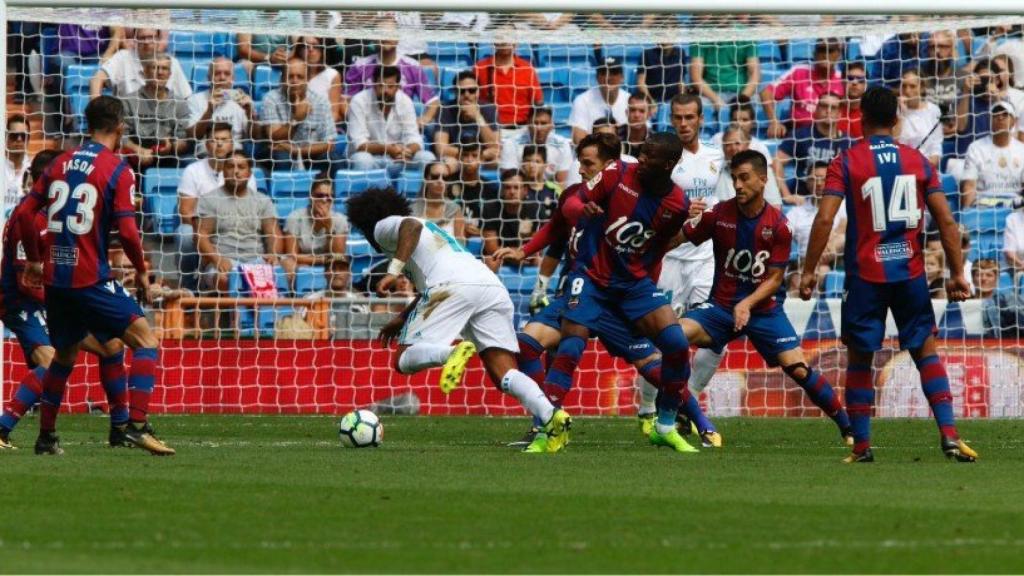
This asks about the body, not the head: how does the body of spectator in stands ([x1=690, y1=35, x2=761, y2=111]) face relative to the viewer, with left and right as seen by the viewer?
facing the viewer

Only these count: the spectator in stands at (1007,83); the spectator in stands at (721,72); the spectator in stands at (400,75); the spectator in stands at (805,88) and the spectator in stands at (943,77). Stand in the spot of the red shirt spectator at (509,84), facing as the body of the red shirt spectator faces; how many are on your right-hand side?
1

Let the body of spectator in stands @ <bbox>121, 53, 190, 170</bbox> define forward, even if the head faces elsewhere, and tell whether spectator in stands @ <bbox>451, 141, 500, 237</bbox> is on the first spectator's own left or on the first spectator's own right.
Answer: on the first spectator's own left

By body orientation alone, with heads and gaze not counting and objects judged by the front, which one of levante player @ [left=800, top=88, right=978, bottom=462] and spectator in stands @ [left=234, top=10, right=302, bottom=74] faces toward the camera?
the spectator in stands

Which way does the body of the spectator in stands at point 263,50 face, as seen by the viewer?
toward the camera

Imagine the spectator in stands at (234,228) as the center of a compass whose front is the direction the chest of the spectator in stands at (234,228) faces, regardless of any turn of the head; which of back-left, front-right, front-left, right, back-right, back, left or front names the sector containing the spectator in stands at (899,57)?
left

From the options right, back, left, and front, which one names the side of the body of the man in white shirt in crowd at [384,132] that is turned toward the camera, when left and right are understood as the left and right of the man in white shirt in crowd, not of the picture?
front

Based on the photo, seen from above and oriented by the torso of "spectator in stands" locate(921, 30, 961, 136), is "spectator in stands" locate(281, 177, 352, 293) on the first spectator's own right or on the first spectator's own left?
on the first spectator's own right

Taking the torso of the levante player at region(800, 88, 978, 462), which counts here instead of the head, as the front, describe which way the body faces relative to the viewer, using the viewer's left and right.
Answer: facing away from the viewer

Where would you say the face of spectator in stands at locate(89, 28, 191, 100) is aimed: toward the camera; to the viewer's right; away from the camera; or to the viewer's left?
toward the camera

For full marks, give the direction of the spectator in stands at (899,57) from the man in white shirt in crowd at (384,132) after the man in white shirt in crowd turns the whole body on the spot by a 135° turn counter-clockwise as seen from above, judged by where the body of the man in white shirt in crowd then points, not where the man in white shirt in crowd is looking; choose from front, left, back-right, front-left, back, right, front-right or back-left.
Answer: front-right

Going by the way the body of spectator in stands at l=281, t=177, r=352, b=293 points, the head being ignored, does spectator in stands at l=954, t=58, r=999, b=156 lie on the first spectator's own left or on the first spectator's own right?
on the first spectator's own left

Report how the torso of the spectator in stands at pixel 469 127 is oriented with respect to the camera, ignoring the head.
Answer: toward the camera

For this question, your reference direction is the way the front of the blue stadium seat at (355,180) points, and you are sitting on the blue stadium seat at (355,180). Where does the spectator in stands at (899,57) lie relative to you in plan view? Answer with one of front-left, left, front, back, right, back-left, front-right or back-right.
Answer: left

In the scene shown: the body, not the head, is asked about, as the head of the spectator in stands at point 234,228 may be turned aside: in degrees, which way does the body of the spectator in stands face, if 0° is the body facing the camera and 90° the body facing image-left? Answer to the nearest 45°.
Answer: approximately 0°

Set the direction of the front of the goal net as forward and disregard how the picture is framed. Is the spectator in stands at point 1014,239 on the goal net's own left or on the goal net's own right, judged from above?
on the goal net's own left
